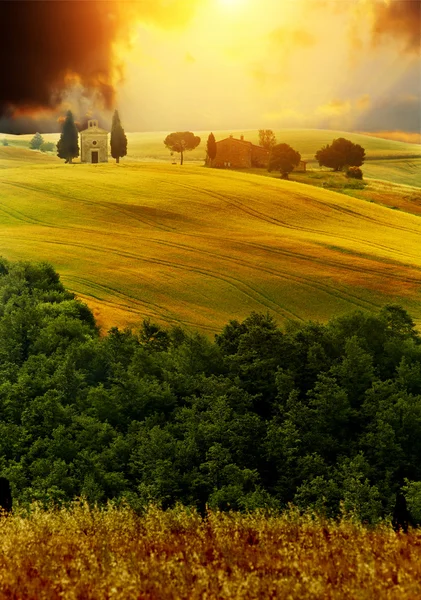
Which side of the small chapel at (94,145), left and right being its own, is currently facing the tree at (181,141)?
left

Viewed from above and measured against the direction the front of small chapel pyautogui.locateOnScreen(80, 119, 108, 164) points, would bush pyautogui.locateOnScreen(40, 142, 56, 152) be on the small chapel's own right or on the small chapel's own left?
on the small chapel's own right

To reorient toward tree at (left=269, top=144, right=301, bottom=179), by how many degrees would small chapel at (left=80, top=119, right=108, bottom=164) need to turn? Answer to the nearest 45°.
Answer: approximately 90° to its left

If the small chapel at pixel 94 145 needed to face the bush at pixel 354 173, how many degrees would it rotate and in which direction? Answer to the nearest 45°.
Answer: approximately 90° to its left

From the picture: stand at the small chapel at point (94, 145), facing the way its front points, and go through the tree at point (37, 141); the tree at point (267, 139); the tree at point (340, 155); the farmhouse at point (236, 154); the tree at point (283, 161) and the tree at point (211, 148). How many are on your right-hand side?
1

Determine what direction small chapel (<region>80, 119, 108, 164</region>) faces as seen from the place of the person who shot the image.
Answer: facing the viewer

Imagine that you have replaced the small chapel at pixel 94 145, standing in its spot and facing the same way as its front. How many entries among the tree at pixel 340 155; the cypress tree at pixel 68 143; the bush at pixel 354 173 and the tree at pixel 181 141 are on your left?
3

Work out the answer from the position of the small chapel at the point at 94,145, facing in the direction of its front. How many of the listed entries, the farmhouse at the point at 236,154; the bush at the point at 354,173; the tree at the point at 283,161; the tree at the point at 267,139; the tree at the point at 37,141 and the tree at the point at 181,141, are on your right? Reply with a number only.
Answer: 1

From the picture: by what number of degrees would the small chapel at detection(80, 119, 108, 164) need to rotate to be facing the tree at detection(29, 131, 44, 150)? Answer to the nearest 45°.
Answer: approximately 90° to its right

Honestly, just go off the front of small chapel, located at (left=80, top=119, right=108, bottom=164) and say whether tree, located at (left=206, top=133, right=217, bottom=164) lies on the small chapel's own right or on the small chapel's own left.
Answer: on the small chapel's own left

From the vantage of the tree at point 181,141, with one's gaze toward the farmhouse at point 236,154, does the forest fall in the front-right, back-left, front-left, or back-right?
front-right

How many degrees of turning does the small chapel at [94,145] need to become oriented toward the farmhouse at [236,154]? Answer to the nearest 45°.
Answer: approximately 90° to its left

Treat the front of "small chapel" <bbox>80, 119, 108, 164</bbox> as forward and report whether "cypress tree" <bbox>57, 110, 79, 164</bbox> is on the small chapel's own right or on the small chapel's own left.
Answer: on the small chapel's own right

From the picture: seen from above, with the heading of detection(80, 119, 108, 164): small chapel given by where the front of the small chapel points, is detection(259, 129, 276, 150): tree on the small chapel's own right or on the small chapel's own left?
on the small chapel's own left
